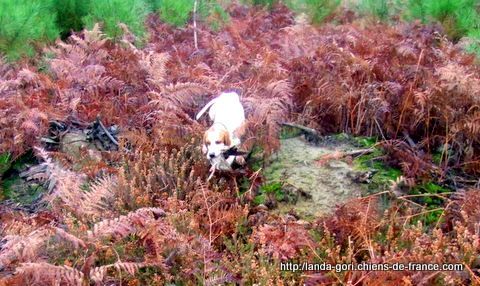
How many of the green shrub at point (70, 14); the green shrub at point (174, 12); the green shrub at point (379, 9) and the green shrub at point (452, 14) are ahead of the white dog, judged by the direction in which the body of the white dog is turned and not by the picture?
0

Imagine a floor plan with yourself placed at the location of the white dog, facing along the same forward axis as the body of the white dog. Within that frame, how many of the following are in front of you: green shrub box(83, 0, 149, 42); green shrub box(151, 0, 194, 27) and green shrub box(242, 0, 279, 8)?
0

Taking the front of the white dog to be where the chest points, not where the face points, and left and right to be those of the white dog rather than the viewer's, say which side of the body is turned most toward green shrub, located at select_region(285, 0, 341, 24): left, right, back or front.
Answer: back

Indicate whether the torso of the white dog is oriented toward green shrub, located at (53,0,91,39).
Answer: no

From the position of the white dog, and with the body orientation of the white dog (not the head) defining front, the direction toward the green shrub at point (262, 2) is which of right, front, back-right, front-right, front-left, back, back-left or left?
back

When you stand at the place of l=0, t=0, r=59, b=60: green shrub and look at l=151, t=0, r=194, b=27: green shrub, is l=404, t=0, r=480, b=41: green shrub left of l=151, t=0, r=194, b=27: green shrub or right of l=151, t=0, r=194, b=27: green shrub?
right

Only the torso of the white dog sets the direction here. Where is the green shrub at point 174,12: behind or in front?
behind

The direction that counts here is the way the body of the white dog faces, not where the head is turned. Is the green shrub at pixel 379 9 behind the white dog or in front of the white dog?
behind

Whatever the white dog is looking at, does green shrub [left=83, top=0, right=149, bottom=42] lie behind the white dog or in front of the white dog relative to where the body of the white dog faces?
behind

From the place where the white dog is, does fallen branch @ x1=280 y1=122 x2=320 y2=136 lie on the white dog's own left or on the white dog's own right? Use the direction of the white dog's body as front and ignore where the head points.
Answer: on the white dog's own left

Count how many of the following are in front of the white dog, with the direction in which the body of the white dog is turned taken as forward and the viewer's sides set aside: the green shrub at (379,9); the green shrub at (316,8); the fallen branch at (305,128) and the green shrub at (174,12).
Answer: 0

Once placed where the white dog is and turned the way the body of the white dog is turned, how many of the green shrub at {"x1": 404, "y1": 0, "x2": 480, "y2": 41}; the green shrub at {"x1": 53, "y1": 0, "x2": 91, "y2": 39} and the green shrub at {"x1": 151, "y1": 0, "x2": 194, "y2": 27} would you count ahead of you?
0

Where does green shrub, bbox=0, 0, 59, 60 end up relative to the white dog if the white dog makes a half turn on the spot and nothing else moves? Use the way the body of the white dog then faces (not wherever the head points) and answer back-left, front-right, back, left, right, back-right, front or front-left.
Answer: front-left

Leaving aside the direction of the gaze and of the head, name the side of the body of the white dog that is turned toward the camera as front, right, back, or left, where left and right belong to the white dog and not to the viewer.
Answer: front

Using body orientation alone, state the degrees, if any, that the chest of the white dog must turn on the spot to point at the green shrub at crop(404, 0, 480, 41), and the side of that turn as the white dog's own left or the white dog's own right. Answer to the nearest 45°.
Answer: approximately 135° to the white dog's own left
